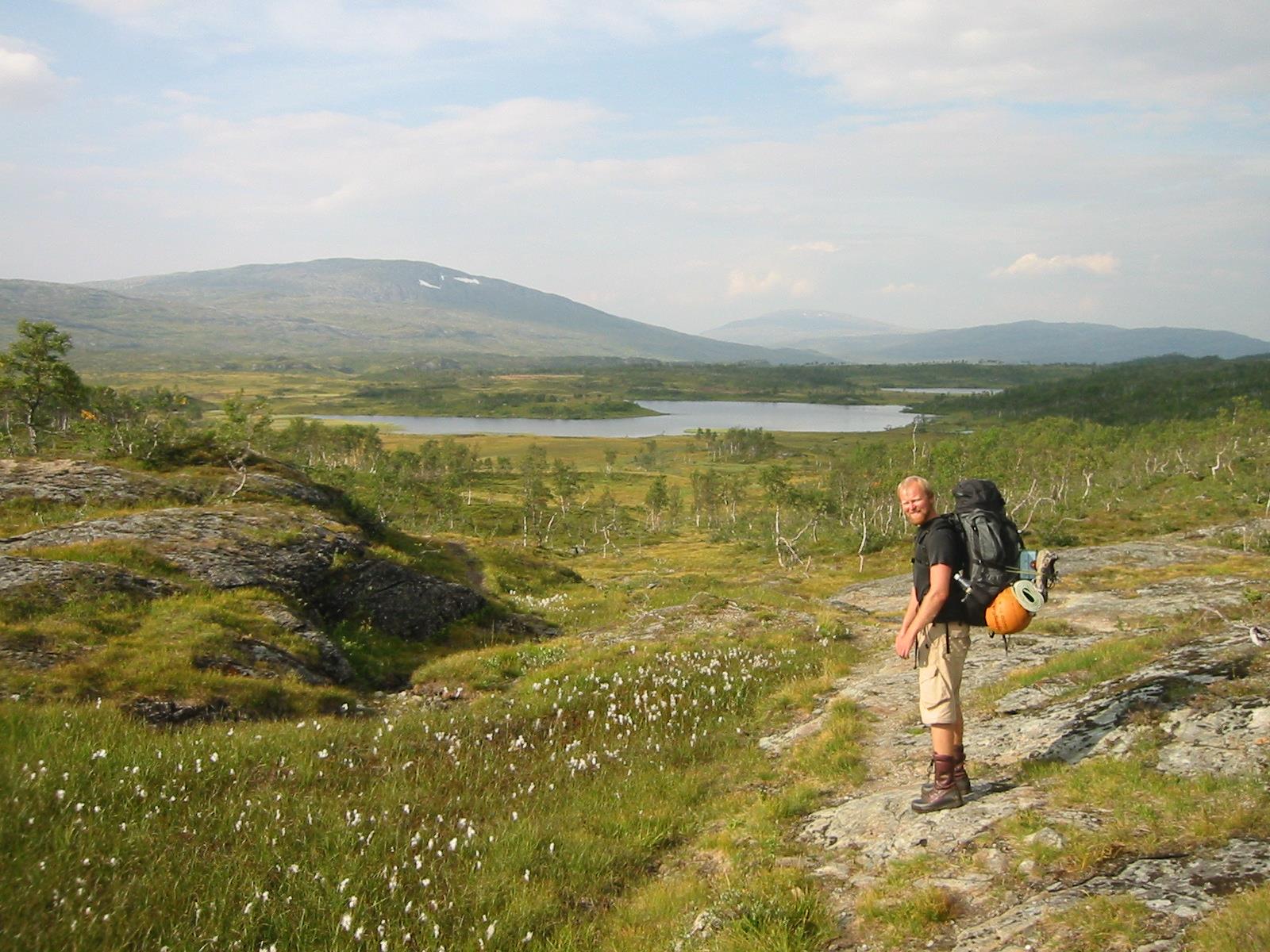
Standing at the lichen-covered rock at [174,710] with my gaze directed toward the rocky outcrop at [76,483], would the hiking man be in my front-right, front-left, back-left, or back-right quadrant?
back-right

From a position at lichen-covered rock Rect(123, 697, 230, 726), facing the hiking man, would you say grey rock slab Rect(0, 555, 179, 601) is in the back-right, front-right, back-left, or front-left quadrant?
back-left

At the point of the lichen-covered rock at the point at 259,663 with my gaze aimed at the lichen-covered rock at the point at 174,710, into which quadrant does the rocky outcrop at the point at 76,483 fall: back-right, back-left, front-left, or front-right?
back-right

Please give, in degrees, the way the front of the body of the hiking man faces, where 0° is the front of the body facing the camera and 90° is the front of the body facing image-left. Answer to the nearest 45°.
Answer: approximately 90°
